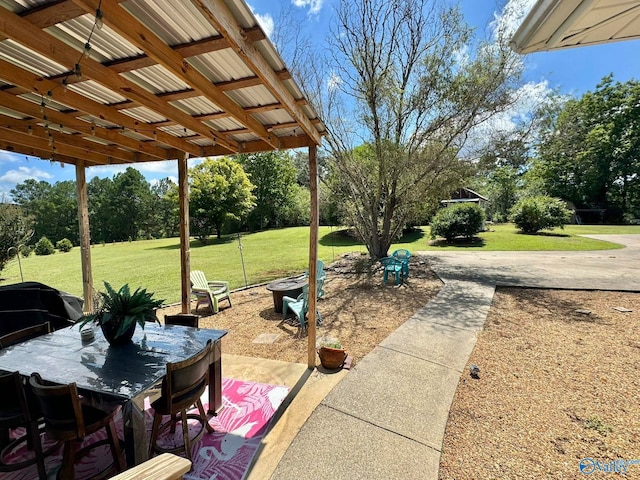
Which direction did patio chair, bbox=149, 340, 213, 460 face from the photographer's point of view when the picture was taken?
facing away from the viewer and to the left of the viewer

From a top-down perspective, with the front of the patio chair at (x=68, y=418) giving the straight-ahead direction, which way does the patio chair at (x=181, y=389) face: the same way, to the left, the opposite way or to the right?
to the left

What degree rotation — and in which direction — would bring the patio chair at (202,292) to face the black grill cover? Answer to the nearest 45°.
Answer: approximately 90° to its right

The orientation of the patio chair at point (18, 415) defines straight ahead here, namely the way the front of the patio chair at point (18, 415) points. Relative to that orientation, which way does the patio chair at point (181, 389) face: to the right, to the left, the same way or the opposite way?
to the left

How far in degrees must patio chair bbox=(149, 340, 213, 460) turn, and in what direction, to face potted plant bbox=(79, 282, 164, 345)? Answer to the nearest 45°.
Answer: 0° — it already faces it

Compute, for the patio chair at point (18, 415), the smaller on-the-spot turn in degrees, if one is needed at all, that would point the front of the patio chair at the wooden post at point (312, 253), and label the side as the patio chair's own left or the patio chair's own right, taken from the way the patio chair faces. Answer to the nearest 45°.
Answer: approximately 45° to the patio chair's own right

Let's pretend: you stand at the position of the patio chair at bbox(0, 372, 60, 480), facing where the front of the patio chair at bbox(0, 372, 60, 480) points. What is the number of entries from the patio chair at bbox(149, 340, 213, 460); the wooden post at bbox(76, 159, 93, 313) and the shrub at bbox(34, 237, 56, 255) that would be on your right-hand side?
1

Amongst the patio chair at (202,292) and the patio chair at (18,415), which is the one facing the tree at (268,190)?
the patio chair at (18,415)

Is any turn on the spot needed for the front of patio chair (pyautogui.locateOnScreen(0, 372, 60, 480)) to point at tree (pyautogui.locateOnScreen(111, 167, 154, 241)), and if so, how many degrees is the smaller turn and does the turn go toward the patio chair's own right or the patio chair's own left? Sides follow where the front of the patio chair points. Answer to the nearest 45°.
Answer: approximately 45° to the patio chair's own left

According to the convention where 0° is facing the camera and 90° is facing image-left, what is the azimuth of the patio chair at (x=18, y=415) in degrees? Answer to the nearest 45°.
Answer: approximately 225°

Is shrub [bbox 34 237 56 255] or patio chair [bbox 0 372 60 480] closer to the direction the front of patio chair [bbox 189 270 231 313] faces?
the patio chair
